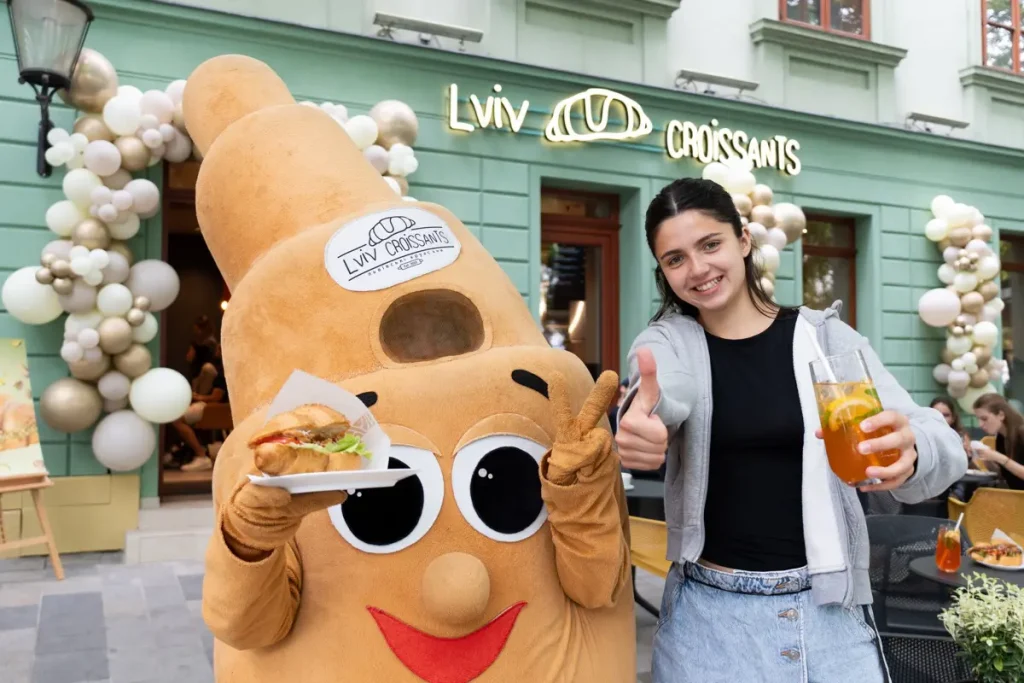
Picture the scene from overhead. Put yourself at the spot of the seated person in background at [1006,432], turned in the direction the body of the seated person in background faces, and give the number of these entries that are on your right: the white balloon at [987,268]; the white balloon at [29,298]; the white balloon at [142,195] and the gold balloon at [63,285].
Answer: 1

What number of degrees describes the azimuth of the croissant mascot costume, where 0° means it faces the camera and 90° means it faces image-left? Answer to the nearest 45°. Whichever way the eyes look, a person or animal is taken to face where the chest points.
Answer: approximately 0°

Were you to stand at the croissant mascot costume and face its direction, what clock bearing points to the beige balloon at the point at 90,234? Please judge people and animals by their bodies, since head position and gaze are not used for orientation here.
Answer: The beige balloon is roughly at 5 o'clock from the croissant mascot costume.

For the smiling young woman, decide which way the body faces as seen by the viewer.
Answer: toward the camera

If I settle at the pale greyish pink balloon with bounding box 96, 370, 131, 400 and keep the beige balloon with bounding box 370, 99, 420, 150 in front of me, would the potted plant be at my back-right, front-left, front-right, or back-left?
front-right

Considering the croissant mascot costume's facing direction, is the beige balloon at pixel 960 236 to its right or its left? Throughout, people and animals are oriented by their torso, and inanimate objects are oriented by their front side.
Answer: on its left

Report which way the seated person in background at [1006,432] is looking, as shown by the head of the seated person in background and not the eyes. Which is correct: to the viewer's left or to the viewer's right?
to the viewer's left

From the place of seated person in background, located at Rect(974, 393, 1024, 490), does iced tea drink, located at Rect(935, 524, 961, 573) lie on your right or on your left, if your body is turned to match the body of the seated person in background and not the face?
on your left

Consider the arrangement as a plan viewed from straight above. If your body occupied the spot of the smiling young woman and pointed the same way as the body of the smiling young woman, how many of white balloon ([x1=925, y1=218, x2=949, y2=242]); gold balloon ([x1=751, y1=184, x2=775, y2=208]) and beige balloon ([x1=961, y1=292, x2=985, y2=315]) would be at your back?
3

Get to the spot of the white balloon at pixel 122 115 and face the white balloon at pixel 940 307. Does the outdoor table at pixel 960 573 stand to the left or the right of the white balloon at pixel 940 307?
right

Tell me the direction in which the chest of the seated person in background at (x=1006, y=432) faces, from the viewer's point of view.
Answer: to the viewer's left

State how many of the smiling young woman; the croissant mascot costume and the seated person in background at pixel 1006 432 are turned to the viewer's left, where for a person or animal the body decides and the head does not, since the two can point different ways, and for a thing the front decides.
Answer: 1

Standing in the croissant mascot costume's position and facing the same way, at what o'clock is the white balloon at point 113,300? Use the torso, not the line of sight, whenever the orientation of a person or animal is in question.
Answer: The white balloon is roughly at 5 o'clock from the croissant mascot costume.

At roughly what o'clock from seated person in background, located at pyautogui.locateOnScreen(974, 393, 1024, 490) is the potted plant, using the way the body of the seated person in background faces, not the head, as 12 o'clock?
The potted plant is roughly at 9 o'clock from the seated person in background.

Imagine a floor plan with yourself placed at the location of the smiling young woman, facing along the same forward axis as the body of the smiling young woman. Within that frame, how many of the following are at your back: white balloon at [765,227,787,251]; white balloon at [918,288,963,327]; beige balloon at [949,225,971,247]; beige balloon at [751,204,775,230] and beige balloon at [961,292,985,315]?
5
